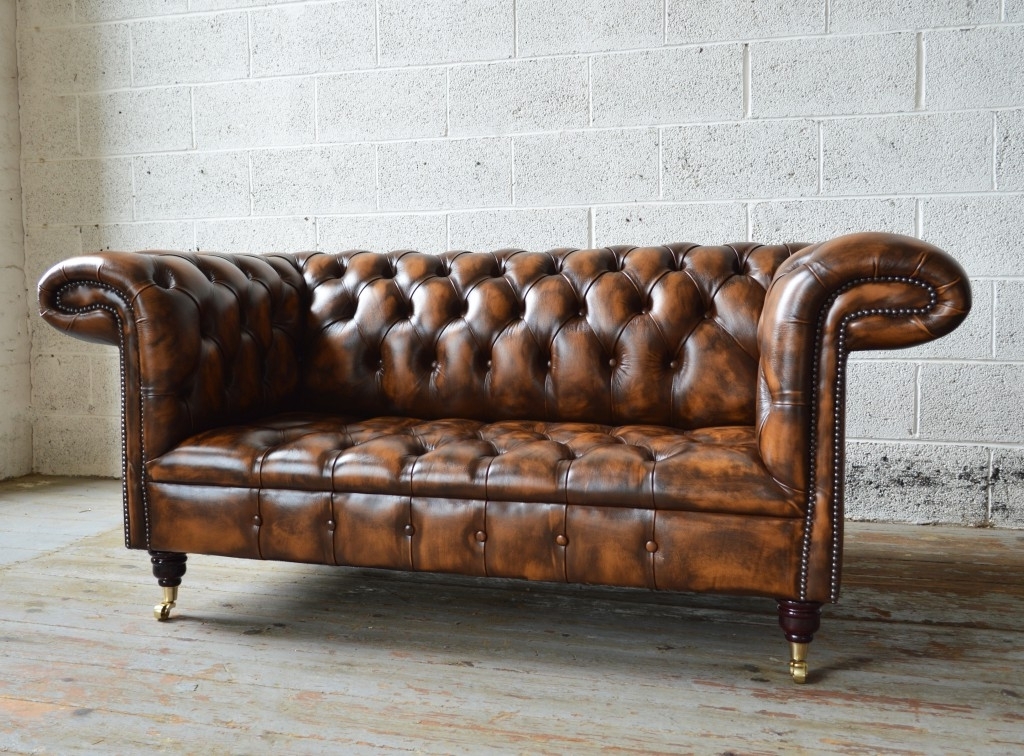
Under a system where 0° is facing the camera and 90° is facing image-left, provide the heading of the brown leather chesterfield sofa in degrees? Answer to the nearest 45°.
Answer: approximately 45°
